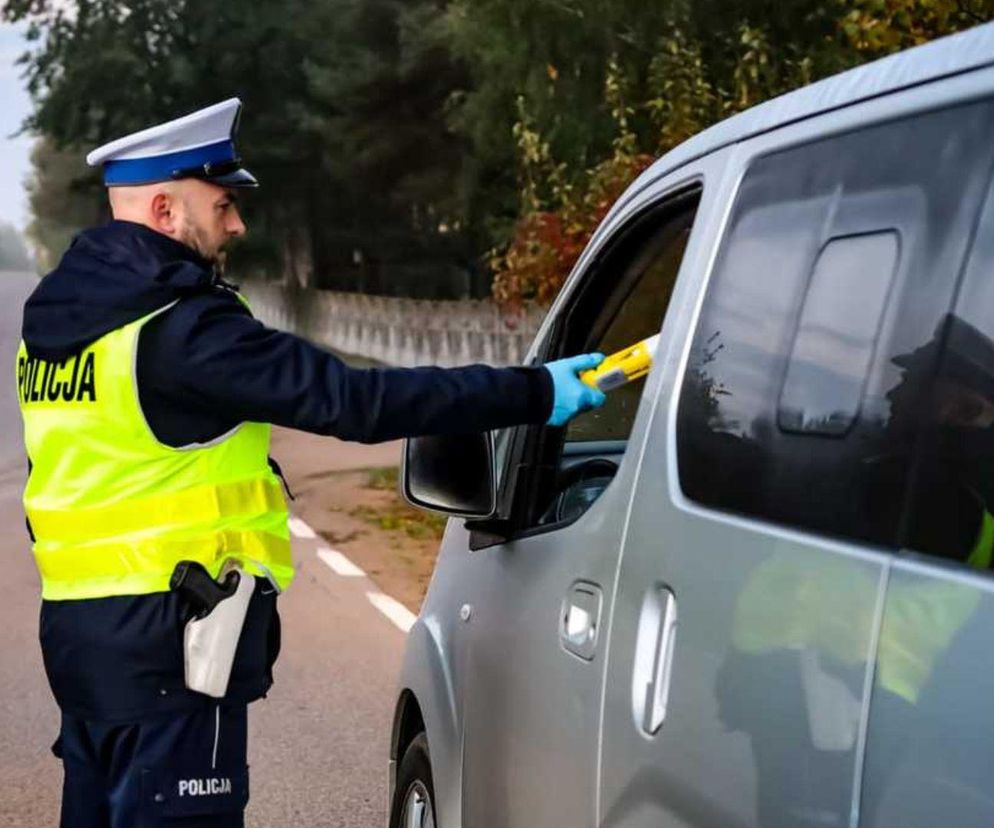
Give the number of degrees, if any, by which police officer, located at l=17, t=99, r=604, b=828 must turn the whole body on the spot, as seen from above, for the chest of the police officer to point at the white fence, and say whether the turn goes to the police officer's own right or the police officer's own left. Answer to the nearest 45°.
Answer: approximately 45° to the police officer's own left

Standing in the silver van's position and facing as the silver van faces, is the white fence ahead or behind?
ahead

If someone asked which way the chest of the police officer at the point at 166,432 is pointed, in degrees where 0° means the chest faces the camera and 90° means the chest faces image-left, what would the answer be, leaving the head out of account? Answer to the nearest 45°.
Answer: approximately 225°

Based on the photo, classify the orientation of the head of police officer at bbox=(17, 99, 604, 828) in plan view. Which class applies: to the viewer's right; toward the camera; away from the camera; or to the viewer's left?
to the viewer's right

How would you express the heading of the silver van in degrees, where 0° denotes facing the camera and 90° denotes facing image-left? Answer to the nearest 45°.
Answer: approximately 135°

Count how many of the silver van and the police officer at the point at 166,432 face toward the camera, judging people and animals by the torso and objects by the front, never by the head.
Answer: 0
